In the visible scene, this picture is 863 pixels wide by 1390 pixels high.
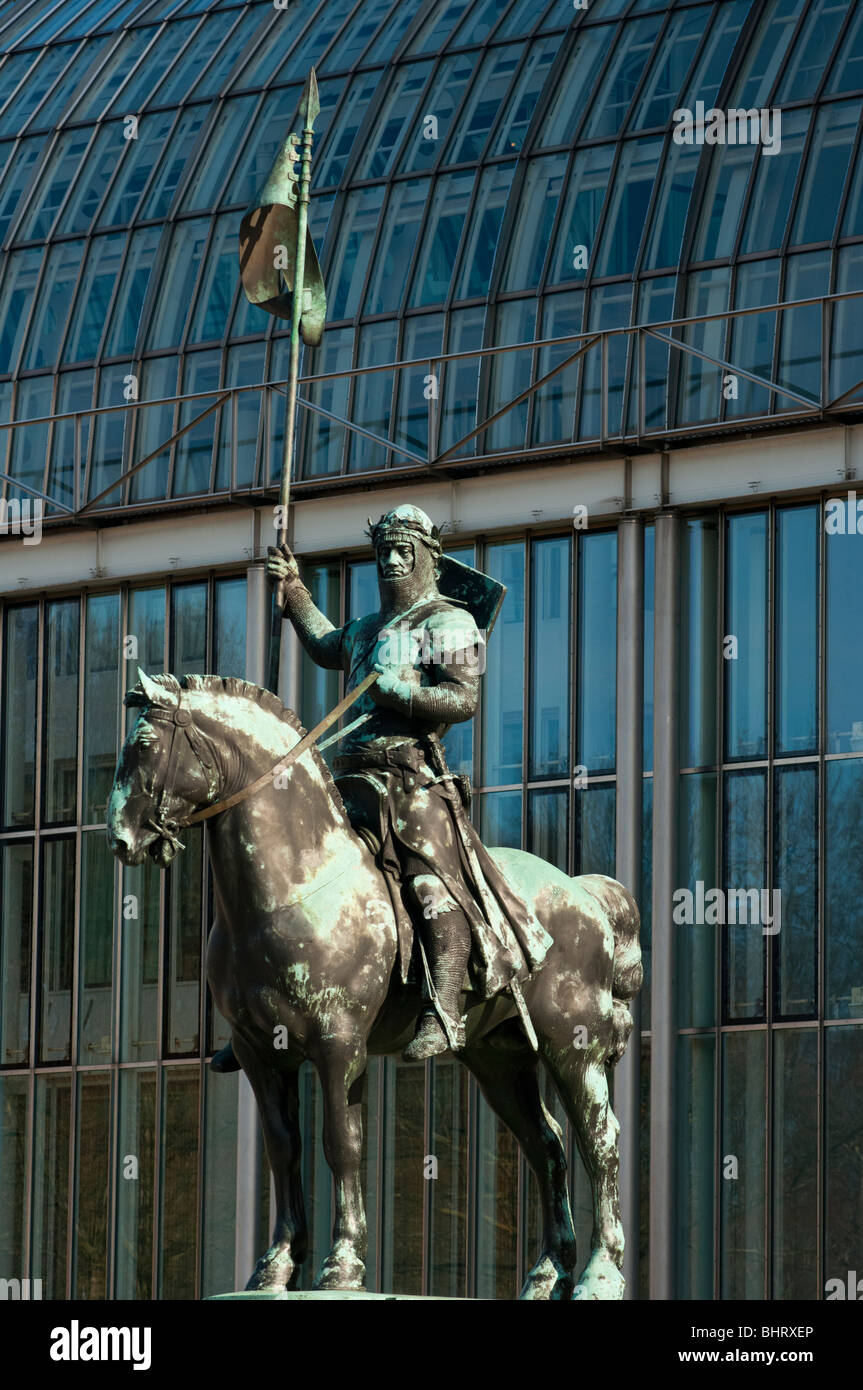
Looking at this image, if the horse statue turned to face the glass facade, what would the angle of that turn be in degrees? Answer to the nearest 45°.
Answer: approximately 135° to its right

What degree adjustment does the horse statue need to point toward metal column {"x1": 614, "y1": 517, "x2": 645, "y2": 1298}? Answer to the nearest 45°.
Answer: approximately 135° to its right

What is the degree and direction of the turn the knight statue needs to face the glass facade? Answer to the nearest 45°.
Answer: approximately 135° to its right

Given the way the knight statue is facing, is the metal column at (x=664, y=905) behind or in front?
behind

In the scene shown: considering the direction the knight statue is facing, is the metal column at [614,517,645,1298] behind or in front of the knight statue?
behind

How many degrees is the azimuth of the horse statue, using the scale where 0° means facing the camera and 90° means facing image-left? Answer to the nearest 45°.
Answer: approximately 45°

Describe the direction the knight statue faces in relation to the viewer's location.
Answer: facing the viewer and to the left of the viewer
